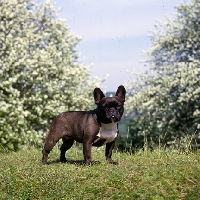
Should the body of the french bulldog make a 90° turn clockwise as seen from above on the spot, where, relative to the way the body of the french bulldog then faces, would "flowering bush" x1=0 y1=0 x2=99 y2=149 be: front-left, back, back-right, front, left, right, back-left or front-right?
back-right

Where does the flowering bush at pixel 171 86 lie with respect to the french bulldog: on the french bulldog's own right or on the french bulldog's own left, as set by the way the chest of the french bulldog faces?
on the french bulldog's own left

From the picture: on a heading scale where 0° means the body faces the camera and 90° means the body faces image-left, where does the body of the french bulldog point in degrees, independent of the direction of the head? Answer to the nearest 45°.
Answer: approximately 315°
